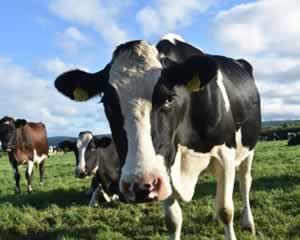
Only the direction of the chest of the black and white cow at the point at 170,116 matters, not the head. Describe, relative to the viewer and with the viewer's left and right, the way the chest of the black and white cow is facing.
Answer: facing the viewer and to the left of the viewer

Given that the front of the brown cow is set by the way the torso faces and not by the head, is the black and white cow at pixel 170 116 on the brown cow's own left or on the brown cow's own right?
on the brown cow's own left

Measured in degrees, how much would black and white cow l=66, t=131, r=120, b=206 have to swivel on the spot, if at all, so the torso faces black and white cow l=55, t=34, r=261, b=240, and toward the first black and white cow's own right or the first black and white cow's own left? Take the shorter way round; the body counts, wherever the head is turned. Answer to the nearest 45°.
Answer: approximately 45° to the first black and white cow's own left

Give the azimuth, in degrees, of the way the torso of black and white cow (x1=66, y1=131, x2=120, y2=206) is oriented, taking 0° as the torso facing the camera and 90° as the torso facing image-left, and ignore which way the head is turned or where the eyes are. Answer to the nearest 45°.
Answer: approximately 45°

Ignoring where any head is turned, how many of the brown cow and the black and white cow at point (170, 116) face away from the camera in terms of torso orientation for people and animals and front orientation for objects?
0

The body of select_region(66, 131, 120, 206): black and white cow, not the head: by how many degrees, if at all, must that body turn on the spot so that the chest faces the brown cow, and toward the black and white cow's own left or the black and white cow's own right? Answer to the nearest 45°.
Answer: approximately 90° to the black and white cow's own right
